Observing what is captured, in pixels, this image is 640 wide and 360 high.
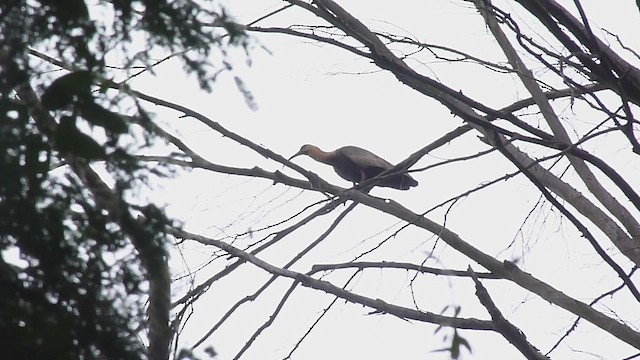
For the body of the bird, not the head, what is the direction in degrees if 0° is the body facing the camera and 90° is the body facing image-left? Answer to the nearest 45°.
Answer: approximately 90°
